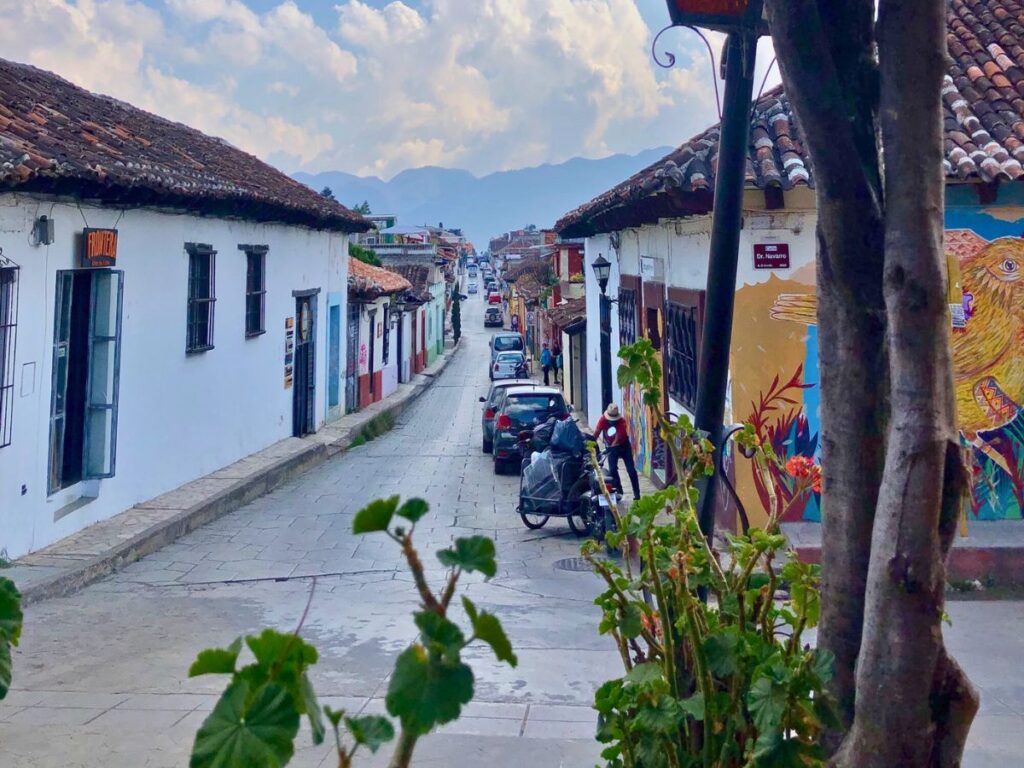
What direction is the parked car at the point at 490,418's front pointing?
away from the camera

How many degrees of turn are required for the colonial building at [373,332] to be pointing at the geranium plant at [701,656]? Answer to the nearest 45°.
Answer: approximately 45° to its right

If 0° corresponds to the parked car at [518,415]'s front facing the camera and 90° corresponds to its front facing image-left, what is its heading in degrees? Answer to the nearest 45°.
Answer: approximately 180°

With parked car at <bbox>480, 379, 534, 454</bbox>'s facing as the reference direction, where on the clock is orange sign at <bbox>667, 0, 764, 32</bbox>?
The orange sign is roughly at 6 o'clock from the parked car.

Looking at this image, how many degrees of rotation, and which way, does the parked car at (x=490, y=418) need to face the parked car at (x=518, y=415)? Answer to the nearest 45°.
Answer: approximately 180°

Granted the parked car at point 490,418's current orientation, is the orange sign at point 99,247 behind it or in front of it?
behind

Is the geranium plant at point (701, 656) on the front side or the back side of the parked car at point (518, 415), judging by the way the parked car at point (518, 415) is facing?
on the back side

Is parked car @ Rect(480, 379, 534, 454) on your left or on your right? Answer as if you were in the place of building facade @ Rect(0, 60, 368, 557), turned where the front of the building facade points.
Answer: on your left

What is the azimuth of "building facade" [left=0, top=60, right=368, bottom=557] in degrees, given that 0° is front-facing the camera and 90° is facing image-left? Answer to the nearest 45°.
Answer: approximately 315°

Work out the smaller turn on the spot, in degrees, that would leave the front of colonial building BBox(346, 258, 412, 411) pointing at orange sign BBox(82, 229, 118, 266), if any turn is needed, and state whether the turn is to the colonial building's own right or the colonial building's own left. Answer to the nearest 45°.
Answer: approximately 45° to the colonial building's own right
